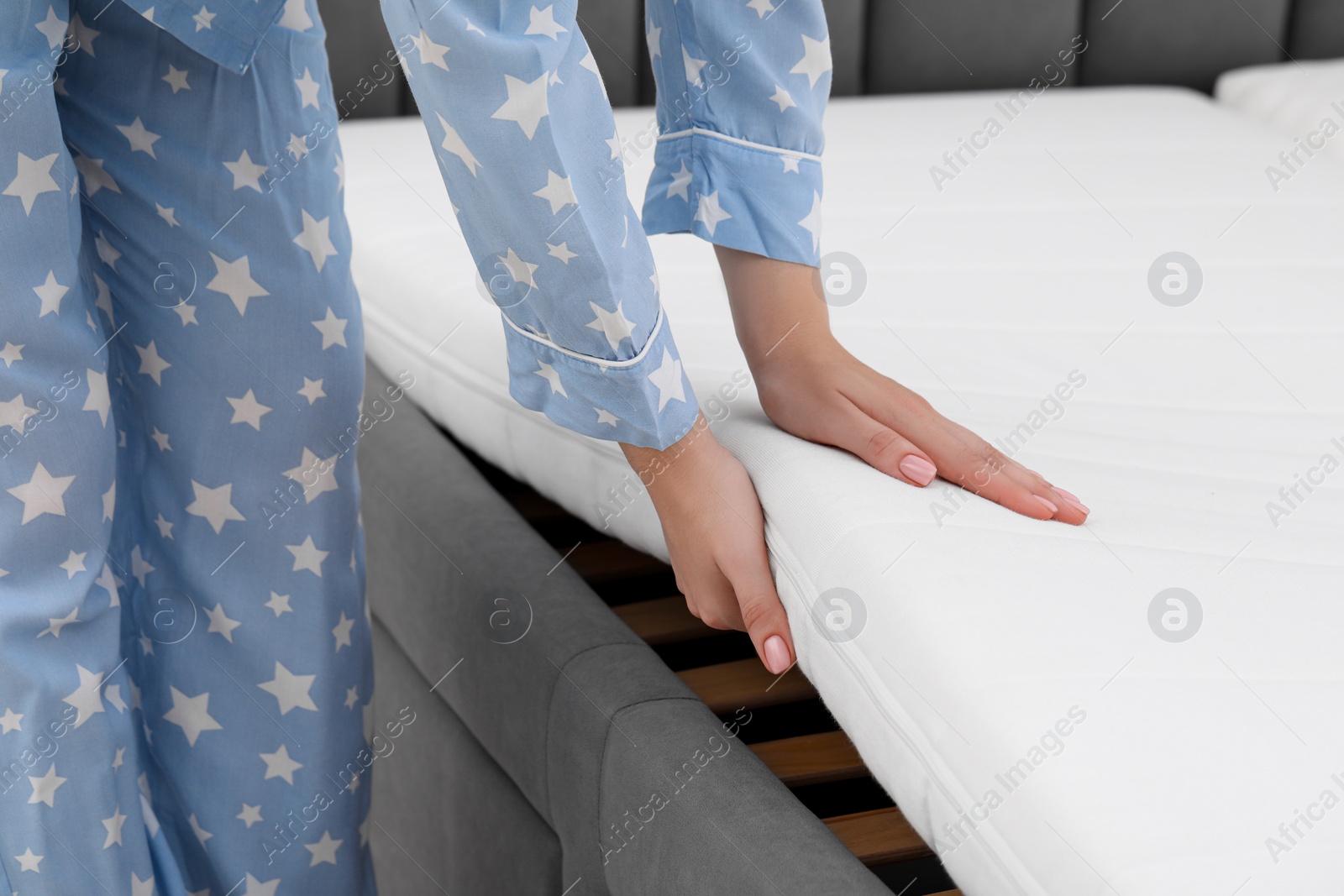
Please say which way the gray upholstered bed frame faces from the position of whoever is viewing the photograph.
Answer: facing the viewer and to the right of the viewer
